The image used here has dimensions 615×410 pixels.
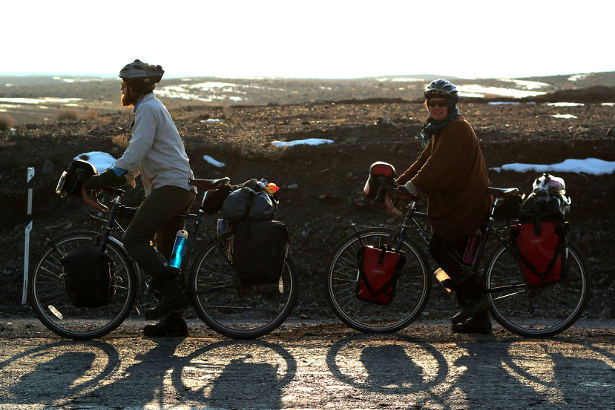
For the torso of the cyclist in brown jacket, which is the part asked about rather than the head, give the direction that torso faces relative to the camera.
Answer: to the viewer's left

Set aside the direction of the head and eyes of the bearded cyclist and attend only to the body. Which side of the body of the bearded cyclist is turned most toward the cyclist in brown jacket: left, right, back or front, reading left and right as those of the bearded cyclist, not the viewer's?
back

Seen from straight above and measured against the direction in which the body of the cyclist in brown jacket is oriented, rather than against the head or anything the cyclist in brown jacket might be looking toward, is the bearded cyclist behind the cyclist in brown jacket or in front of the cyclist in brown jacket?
in front

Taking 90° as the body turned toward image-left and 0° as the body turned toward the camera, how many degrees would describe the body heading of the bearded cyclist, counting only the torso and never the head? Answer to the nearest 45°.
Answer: approximately 90°

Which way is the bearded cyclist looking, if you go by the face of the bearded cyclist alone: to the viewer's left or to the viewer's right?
to the viewer's left

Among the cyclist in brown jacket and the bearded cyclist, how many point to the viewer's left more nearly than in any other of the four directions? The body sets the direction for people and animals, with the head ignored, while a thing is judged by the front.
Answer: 2
